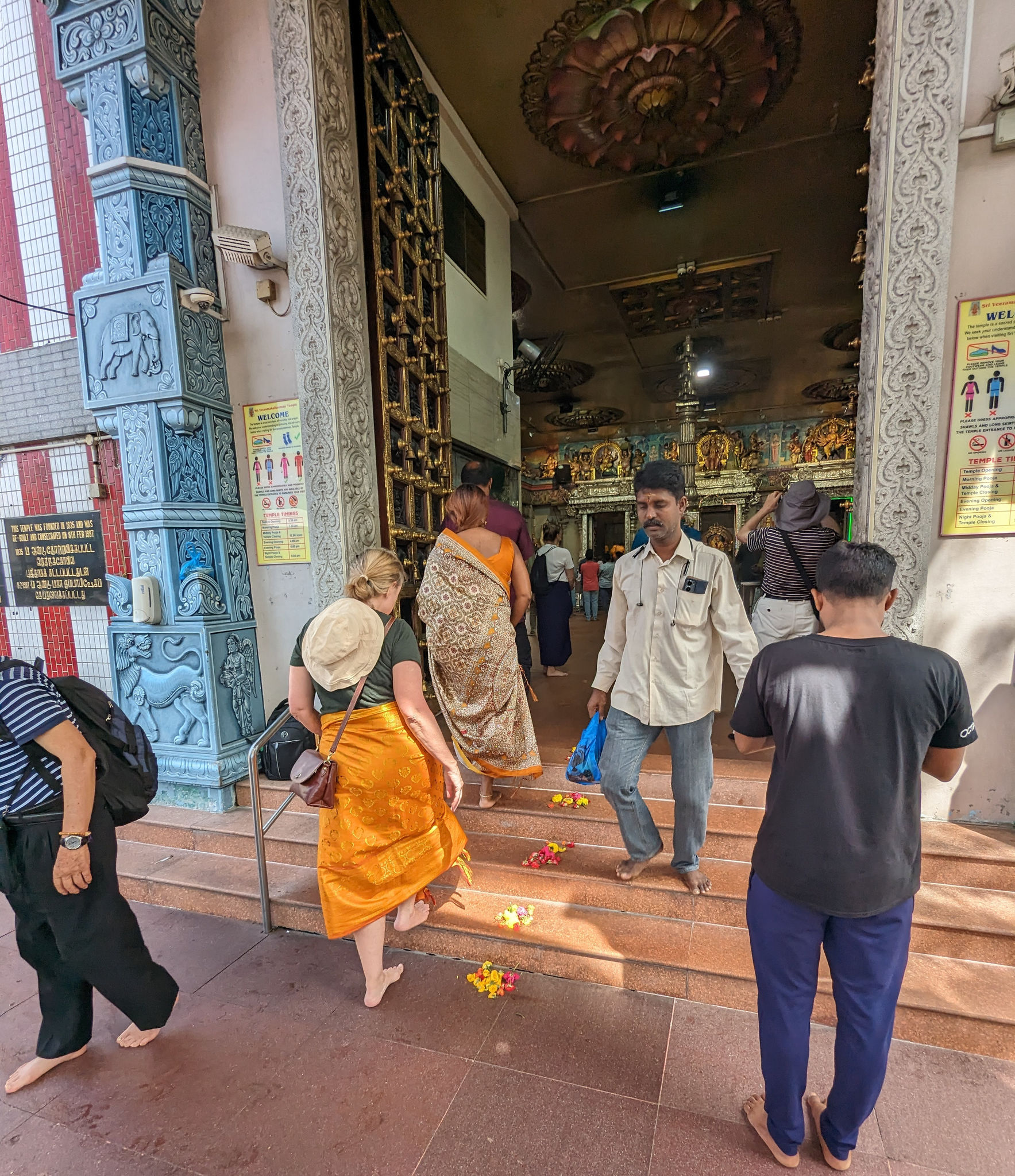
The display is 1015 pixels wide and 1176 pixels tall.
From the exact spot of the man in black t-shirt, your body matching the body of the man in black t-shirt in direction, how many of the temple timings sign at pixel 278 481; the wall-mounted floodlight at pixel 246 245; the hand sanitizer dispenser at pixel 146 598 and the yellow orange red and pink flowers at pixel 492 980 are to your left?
4

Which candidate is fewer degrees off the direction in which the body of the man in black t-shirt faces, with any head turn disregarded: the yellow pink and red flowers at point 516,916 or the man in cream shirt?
the man in cream shirt

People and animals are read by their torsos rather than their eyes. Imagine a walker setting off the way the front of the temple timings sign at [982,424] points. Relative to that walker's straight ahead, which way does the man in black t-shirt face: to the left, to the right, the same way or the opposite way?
the opposite way

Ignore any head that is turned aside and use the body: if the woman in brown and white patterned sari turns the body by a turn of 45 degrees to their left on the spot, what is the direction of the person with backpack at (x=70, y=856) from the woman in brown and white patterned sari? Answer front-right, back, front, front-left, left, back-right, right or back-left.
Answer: left

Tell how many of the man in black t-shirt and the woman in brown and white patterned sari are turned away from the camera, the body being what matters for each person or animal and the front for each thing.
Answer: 2

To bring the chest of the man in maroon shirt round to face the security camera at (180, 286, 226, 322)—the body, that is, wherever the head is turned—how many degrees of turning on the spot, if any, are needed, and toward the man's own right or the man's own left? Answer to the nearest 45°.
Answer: approximately 90° to the man's own left

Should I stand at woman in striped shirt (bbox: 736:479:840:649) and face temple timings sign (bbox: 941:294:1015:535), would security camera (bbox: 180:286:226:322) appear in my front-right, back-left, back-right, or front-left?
back-right

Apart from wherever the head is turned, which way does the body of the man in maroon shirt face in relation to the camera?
away from the camera

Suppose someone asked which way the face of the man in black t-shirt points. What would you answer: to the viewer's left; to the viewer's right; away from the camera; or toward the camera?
away from the camera

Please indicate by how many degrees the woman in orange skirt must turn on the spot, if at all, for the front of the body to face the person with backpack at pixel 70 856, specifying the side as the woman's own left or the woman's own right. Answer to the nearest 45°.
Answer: approximately 135° to the woman's own left

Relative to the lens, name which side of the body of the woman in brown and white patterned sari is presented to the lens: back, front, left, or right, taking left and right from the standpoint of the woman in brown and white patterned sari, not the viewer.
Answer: back

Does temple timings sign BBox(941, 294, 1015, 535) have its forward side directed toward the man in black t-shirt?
yes
